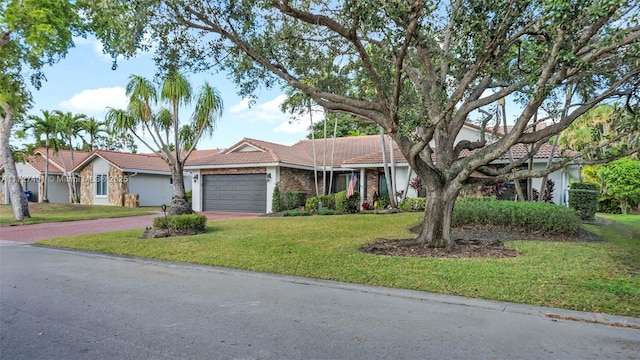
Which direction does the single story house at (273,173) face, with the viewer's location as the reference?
facing the viewer

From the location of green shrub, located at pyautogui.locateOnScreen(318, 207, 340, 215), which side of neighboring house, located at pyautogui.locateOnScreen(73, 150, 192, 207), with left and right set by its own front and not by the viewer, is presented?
left

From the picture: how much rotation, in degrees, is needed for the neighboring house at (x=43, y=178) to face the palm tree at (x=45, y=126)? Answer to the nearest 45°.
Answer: approximately 45° to its left

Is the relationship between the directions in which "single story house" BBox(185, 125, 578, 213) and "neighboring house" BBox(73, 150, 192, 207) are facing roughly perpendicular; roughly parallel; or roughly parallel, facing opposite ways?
roughly parallel

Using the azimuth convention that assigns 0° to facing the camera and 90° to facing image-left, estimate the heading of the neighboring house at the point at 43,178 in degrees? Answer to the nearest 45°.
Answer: approximately 45°

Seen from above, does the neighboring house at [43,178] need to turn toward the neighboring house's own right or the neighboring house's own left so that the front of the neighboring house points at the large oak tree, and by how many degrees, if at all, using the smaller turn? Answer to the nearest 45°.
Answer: approximately 45° to the neighboring house's own left

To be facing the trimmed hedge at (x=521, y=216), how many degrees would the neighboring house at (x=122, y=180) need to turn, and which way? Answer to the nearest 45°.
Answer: approximately 90° to its left

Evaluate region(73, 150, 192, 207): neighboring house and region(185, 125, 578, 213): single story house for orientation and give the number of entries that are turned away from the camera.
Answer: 0

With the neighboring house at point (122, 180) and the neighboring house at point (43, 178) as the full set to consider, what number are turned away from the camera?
0

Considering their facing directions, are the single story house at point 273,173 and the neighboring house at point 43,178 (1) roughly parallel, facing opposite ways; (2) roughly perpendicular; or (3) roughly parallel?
roughly parallel

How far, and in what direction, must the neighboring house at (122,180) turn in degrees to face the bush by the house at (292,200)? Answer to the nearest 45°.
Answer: approximately 90° to its left

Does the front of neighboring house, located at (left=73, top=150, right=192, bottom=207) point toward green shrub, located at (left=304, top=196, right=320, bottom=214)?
no

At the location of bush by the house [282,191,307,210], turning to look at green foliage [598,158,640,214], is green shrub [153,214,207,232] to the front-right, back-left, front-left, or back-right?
back-right

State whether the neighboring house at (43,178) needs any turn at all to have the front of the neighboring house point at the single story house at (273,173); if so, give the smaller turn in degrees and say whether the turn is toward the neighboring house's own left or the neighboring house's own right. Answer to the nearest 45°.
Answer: approximately 90° to the neighboring house's own left

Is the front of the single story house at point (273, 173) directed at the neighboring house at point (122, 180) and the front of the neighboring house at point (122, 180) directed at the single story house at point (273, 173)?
no
